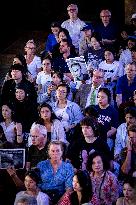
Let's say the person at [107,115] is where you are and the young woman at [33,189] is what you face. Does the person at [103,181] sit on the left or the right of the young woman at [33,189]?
left

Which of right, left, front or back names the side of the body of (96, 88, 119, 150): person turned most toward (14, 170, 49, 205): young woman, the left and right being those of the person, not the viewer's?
front

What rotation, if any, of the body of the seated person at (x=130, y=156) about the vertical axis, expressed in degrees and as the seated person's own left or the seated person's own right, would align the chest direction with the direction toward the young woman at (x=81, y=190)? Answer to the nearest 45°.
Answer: approximately 45° to the seated person's own right

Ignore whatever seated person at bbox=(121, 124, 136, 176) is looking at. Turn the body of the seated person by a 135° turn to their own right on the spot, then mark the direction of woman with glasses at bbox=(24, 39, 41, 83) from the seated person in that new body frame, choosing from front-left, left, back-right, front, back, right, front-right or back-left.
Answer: front

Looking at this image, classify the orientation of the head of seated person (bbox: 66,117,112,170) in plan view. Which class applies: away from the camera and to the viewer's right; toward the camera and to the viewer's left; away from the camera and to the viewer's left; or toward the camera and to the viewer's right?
toward the camera and to the viewer's left

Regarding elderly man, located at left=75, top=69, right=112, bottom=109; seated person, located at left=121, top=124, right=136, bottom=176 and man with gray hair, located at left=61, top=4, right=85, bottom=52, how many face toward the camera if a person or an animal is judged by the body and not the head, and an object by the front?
3
